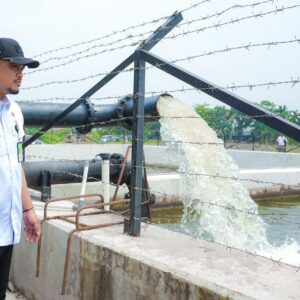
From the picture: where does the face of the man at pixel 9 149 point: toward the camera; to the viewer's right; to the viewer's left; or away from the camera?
to the viewer's right

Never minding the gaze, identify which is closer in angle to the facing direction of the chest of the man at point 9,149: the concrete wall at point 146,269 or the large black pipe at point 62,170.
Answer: the concrete wall

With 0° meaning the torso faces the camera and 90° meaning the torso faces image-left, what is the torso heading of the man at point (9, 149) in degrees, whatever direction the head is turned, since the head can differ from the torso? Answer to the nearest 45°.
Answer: approximately 315°

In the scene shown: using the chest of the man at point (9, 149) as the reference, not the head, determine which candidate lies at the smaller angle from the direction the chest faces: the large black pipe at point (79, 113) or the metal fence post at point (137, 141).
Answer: the metal fence post

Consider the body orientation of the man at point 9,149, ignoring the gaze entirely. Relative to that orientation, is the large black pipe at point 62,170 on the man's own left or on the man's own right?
on the man's own left

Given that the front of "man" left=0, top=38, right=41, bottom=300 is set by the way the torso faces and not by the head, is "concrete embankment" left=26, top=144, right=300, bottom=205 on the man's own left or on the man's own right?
on the man's own left

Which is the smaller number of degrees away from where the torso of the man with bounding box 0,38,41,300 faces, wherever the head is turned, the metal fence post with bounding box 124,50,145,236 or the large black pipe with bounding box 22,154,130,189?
the metal fence post

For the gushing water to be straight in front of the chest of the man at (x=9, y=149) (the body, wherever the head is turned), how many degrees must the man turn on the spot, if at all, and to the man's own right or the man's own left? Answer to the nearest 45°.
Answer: approximately 90° to the man's own left
